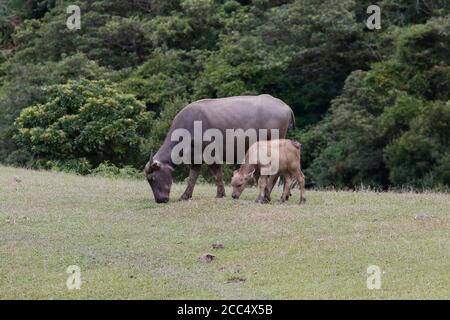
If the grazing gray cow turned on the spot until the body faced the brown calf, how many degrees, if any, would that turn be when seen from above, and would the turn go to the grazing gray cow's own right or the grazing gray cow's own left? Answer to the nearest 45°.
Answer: approximately 135° to the grazing gray cow's own left

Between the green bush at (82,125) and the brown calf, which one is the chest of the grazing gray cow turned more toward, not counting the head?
the green bush

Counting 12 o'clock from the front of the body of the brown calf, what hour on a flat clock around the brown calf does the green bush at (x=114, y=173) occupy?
The green bush is roughly at 2 o'clock from the brown calf.

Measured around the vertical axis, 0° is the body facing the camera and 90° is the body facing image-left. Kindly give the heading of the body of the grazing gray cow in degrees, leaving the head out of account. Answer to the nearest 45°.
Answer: approximately 90°

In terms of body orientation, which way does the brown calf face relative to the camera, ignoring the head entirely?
to the viewer's left

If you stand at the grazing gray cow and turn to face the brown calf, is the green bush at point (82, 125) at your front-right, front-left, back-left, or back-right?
back-left

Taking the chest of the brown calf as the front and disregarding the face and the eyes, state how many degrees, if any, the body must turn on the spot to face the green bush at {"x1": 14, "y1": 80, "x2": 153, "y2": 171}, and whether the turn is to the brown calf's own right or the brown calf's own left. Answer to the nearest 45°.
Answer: approximately 45° to the brown calf's own right

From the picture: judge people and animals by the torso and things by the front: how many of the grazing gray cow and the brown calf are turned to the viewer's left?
2
